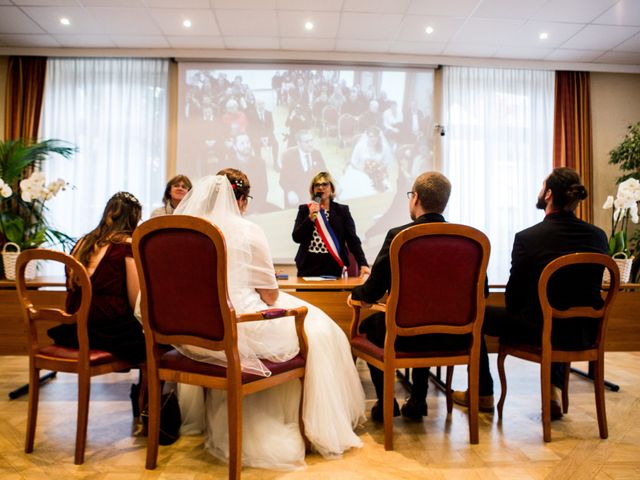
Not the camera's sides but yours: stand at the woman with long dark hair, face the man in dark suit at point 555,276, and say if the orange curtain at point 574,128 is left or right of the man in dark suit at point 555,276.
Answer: left

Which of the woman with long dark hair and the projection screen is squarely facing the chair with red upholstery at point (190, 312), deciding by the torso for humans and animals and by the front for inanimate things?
the projection screen

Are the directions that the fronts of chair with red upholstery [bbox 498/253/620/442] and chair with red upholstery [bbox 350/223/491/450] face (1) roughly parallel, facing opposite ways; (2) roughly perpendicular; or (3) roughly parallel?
roughly parallel

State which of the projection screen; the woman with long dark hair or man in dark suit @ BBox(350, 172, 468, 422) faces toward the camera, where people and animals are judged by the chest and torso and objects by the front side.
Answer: the projection screen

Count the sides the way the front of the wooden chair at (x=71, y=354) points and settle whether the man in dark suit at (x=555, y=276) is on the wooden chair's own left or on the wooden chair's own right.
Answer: on the wooden chair's own right

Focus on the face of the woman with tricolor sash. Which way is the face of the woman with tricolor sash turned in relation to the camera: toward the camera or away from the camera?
toward the camera

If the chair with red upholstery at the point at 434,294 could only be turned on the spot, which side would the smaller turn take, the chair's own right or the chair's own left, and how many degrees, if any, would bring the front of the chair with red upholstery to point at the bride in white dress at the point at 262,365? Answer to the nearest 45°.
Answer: approximately 45° to the chair's own left

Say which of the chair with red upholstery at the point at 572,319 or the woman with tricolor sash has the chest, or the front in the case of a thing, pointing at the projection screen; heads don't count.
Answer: the chair with red upholstery

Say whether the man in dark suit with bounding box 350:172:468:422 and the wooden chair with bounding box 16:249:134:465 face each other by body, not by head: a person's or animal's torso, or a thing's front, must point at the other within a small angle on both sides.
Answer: no

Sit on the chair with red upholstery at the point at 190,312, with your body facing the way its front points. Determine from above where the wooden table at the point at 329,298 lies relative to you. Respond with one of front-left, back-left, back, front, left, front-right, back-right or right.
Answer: front

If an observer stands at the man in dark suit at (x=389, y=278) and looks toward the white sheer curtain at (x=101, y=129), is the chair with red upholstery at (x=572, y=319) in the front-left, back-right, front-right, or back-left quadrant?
back-right

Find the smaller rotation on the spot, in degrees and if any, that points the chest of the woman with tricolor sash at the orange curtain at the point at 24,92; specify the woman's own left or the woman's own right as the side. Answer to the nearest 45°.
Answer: approximately 135° to the woman's own right

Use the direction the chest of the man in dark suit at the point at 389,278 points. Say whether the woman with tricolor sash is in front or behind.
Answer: in front

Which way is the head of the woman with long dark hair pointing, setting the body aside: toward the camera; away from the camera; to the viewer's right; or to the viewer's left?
away from the camera

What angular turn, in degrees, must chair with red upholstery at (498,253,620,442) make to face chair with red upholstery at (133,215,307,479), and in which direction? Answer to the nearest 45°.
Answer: approximately 90° to its left

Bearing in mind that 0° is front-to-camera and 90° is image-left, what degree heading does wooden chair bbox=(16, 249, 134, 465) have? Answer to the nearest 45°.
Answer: approximately 225°

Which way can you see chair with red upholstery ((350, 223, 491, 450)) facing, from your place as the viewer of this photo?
facing away from the viewer and to the left of the viewer

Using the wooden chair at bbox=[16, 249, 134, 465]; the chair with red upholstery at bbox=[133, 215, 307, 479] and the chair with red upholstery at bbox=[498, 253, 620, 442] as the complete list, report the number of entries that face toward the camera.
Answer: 0

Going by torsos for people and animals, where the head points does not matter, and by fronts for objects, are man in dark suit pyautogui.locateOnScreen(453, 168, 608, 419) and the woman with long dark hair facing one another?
no

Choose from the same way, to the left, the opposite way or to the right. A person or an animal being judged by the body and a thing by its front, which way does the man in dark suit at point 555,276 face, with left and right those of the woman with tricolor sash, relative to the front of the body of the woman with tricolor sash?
the opposite way

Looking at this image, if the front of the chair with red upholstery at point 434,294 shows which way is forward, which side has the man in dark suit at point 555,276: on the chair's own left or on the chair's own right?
on the chair's own right

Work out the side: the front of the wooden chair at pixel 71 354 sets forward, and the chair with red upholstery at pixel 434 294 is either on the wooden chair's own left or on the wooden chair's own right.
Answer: on the wooden chair's own right

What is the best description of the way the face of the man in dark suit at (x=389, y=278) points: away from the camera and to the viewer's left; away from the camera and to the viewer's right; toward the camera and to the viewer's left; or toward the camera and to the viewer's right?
away from the camera and to the viewer's left
